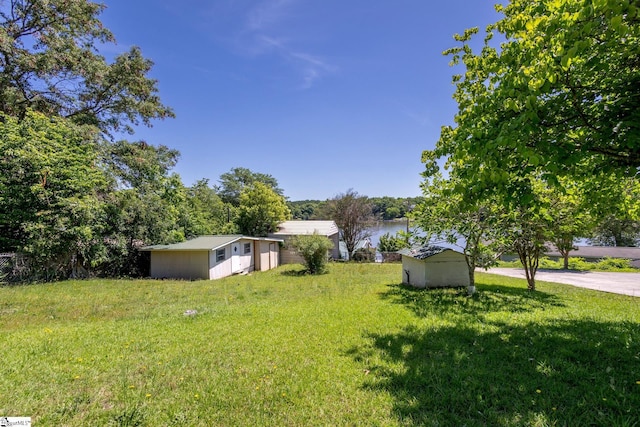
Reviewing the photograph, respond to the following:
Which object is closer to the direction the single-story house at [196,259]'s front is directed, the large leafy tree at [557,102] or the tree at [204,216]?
the large leafy tree

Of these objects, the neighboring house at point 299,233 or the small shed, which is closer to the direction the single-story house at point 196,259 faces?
the small shed

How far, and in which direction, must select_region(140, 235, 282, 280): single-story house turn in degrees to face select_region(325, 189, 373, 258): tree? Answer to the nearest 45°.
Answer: approximately 90° to its left

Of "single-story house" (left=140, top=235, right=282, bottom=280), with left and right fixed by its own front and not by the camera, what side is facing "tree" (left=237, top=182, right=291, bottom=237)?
left

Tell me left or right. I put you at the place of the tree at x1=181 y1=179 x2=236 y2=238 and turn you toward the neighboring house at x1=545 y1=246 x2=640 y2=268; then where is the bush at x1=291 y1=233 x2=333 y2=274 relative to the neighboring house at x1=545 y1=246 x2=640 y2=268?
right

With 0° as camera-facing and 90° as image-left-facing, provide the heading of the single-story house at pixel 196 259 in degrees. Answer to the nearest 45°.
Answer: approximately 315°

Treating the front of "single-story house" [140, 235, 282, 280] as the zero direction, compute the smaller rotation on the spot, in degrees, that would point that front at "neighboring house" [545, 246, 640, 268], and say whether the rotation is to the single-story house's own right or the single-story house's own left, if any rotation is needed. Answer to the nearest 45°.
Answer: approximately 45° to the single-story house's own left

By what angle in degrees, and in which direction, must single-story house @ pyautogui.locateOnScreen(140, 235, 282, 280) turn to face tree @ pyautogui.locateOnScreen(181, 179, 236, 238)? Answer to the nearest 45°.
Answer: approximately 135° to its left

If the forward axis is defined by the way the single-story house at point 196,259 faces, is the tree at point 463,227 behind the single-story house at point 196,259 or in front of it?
in front
